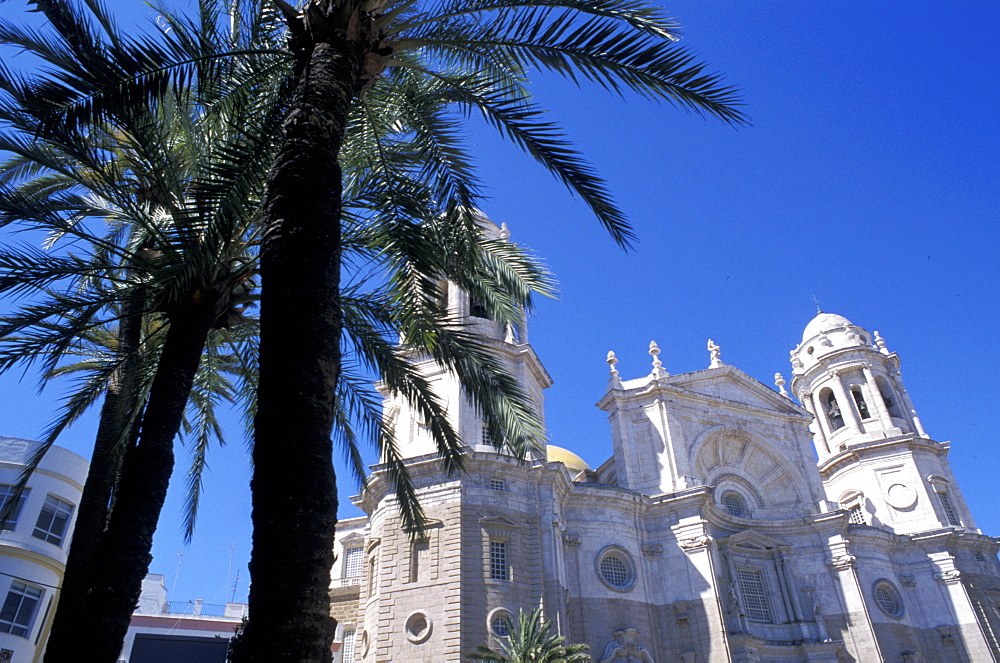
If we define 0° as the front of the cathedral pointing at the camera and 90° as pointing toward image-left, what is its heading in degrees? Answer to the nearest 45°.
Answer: approximately 315°

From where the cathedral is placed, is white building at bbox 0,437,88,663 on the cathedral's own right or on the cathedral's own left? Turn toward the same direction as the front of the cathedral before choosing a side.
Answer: on the cathedral's own right

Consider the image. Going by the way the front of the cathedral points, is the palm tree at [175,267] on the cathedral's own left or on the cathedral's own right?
on the cathedral's own right

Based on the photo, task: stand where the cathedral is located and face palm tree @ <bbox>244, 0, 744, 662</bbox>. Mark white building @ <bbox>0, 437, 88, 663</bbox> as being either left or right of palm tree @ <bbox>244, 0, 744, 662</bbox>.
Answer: right

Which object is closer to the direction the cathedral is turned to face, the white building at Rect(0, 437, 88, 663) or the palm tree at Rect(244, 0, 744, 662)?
the palm tree

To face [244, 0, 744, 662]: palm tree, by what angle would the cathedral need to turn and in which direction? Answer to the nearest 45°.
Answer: approximately 45° to its right
